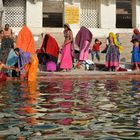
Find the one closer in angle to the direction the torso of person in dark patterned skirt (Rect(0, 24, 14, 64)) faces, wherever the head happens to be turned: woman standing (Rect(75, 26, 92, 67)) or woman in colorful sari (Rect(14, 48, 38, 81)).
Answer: the woman in colorful sari

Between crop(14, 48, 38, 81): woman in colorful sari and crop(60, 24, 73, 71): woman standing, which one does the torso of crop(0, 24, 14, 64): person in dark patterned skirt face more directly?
the woman in colorful sari

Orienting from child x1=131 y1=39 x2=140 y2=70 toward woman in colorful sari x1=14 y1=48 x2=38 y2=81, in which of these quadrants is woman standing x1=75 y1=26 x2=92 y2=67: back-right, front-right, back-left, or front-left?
front-right

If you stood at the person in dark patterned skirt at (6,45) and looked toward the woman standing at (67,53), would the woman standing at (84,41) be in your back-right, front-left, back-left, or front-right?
front-left

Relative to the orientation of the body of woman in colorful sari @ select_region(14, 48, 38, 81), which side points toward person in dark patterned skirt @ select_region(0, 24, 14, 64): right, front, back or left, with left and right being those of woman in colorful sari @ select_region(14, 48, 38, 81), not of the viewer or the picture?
right

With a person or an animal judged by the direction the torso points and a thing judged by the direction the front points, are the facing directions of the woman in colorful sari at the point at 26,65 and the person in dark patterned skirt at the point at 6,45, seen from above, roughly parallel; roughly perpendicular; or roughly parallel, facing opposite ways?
roughly perpendicular
